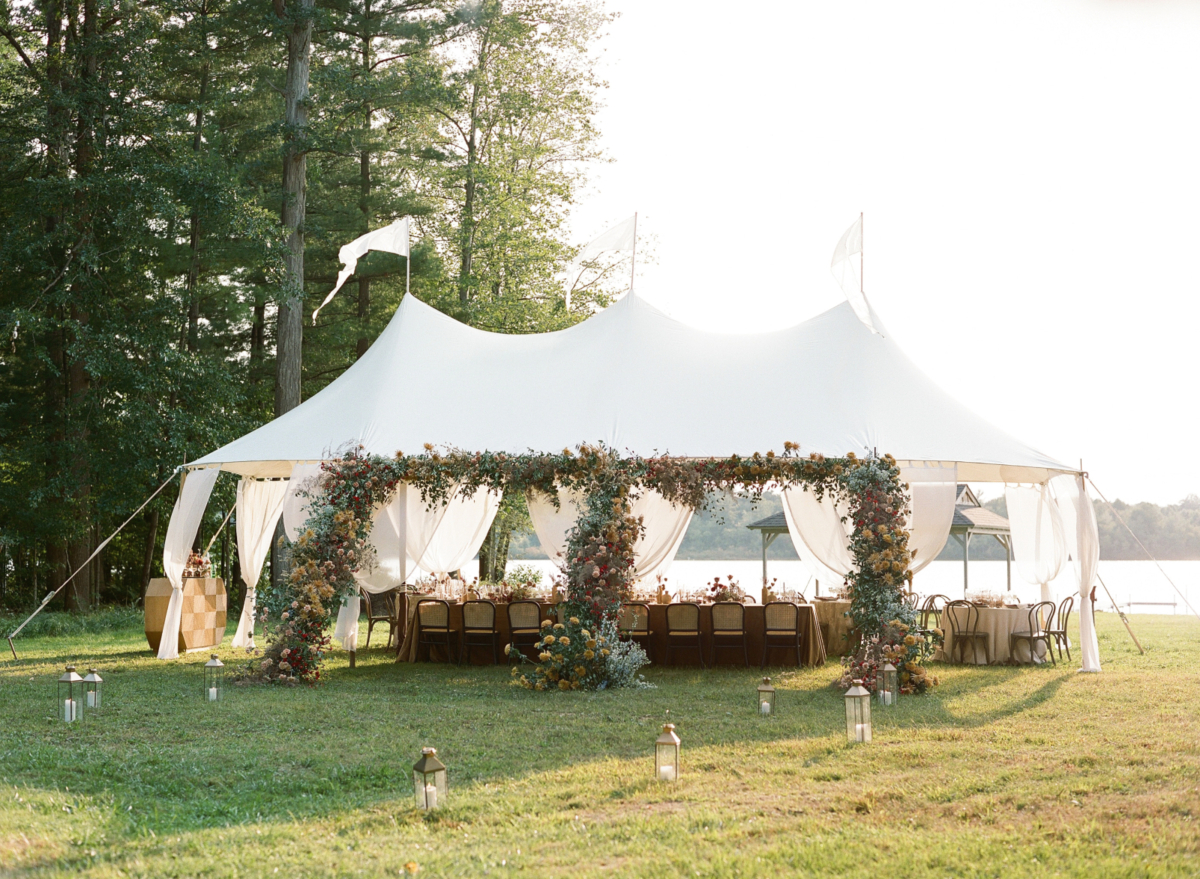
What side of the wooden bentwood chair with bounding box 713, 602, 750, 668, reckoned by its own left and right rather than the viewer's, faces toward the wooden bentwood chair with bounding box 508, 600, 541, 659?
left

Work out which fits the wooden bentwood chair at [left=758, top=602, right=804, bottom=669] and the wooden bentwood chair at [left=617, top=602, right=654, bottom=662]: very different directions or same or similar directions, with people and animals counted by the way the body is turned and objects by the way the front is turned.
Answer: same or similar directions

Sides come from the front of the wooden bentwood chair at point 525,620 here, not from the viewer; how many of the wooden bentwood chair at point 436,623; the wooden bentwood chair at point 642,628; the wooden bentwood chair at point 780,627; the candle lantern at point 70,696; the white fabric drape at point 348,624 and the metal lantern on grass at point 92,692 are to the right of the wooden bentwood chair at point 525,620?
2

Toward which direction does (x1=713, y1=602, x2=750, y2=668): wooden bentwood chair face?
away from the camera

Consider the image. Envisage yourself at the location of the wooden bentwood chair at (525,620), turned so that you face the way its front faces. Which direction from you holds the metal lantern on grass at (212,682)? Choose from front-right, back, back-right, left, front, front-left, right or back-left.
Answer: back-left

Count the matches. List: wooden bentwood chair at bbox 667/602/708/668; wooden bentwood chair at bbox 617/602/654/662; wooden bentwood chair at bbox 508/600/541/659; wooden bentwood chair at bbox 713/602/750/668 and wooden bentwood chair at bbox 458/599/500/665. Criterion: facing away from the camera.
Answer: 5

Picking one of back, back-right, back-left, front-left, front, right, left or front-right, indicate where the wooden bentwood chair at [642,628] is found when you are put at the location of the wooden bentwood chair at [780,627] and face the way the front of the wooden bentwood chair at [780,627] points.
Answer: left

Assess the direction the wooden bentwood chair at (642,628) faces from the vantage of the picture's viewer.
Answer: facing away from the viewer

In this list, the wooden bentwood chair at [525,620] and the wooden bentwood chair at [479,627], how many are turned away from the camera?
2

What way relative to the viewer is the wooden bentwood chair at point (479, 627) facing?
away from the camera

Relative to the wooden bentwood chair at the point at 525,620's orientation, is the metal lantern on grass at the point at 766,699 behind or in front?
behind

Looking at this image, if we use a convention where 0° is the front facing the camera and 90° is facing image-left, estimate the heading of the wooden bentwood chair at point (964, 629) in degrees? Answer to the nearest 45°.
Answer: approximately 225°

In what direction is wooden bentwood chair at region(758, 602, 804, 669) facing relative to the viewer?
away from the camera

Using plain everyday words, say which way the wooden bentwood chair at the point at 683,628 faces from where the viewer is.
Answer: facing away from the viewer
